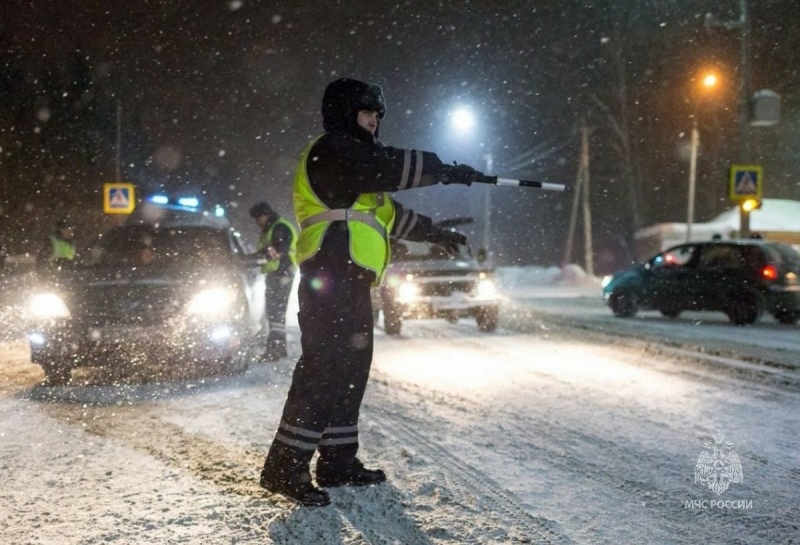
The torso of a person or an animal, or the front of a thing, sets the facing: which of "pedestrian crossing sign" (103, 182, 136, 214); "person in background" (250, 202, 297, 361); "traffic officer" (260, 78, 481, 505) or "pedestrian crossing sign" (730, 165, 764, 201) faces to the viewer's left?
the person in background

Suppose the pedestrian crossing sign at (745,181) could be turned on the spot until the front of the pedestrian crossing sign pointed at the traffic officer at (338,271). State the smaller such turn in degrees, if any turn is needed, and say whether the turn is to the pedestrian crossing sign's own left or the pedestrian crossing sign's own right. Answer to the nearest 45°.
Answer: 0° — it already faces them

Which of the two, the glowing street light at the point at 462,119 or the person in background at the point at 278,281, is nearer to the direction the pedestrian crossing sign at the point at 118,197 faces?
the person in background

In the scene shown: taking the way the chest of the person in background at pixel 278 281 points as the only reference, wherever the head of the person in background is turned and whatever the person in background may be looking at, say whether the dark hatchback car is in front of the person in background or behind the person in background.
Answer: behind

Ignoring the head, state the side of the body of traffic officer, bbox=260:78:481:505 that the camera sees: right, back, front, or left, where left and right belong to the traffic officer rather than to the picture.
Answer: right

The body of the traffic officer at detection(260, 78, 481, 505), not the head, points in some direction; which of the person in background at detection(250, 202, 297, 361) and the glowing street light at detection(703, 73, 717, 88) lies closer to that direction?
the glowing street light

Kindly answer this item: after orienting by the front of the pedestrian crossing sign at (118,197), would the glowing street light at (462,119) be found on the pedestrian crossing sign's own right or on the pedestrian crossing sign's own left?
on the pedestrian crossing sign's own left

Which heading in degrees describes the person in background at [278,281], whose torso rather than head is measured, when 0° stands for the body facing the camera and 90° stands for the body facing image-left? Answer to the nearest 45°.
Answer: approximately 90°
